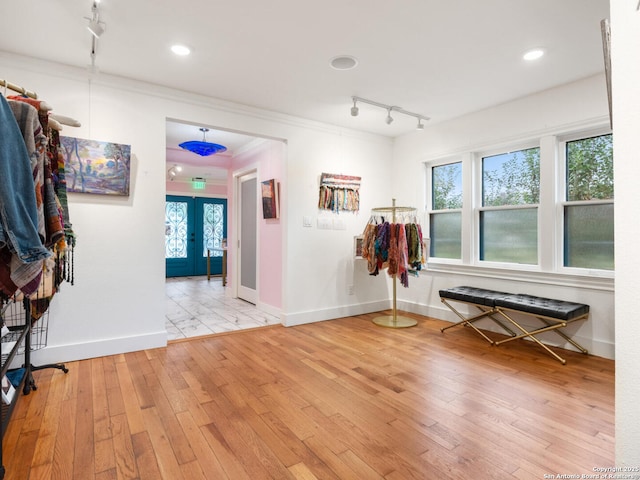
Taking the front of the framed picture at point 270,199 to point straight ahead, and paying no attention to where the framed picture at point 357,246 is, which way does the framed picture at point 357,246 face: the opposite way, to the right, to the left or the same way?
to the left

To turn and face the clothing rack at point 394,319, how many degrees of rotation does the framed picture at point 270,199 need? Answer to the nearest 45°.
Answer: approximately 135° to its left

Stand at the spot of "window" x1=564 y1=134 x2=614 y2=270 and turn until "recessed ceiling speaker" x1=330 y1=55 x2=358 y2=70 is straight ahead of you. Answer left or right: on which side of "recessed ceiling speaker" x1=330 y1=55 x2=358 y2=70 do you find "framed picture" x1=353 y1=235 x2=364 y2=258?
right

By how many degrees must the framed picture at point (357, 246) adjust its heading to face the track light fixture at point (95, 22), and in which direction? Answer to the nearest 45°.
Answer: approximately 90° to its right

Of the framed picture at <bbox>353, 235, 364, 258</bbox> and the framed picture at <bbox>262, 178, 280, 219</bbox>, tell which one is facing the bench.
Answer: the framed picture at <bbox>353, 235, 364, 258</bbox>

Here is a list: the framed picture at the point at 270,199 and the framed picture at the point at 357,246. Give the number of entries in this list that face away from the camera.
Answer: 0

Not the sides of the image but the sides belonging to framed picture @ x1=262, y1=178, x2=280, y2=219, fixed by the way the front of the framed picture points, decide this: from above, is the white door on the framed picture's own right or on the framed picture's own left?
on the framed picture's own right

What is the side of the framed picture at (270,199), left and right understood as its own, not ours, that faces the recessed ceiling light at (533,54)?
left

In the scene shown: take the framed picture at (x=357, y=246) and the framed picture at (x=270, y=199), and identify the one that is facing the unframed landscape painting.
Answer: the framed picture at (x=270, y=199)

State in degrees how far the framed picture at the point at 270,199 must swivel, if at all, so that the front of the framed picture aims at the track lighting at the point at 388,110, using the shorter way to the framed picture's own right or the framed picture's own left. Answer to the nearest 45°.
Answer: approximately 90° to the framed picture's own left

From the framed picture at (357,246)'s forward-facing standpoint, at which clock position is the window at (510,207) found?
The window is roughly at 11 o'clock from the framed picture.

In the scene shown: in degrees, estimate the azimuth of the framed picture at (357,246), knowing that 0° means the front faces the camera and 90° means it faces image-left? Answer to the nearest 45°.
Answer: approximately 315°

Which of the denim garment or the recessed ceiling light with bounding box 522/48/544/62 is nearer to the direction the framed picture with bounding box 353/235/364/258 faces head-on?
the recessed ceiling light

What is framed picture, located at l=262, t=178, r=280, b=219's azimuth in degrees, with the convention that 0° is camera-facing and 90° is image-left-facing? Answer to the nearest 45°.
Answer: approximately 45°
